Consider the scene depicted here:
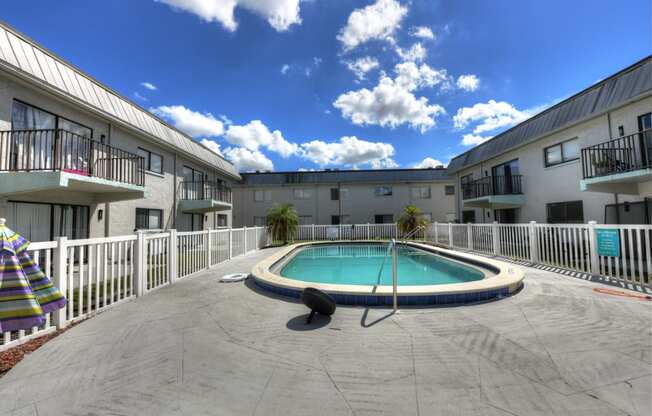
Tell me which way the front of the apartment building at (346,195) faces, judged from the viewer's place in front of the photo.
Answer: facing the viewer

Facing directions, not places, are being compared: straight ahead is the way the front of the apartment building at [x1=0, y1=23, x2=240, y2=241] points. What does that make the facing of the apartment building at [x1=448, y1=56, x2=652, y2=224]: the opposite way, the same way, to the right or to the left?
the opposite way

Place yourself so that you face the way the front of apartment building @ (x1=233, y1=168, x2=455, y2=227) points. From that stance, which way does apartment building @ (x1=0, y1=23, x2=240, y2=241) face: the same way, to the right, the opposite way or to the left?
to the left

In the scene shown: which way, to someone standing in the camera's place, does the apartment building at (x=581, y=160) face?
facing the viewer and to the left of the viewer

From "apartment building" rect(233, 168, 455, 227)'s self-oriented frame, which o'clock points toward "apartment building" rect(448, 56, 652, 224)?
"apartment building" rect(448, 56, 652, 224) is roughly at 11 o'clock from "apartment building" rect(233, 168, 455, 227).

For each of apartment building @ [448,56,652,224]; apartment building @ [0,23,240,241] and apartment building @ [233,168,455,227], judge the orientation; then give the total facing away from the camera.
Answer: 0

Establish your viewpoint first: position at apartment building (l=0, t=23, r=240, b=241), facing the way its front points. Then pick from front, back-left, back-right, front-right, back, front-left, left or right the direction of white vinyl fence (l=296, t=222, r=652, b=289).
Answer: front

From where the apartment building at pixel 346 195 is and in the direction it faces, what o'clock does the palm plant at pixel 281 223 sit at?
The palm plant is roughly at 1 o'clock from the apartment building.

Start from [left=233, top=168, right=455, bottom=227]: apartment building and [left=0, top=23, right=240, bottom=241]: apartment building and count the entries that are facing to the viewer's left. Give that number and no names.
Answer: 0

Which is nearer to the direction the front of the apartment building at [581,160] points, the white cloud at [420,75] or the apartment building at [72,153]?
the apartment building

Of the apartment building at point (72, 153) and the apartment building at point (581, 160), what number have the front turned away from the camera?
0

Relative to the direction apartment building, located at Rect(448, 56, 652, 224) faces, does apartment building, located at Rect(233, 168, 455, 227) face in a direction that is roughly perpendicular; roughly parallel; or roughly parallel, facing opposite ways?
roughly perpendicular

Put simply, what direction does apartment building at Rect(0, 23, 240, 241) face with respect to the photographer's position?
facing the viewer and to the right of the viewer

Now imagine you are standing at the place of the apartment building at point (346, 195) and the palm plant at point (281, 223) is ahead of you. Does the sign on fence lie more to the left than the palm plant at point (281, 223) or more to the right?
left

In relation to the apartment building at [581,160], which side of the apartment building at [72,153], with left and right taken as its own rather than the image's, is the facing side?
front

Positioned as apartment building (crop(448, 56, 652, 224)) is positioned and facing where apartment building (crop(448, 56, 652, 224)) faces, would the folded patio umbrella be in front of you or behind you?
in front

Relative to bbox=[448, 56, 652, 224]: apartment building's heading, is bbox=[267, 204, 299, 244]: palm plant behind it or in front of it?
in front

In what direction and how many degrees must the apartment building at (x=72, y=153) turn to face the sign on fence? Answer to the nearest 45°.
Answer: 0° — it already faces it

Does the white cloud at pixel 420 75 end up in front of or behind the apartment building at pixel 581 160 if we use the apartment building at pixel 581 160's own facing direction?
in front
